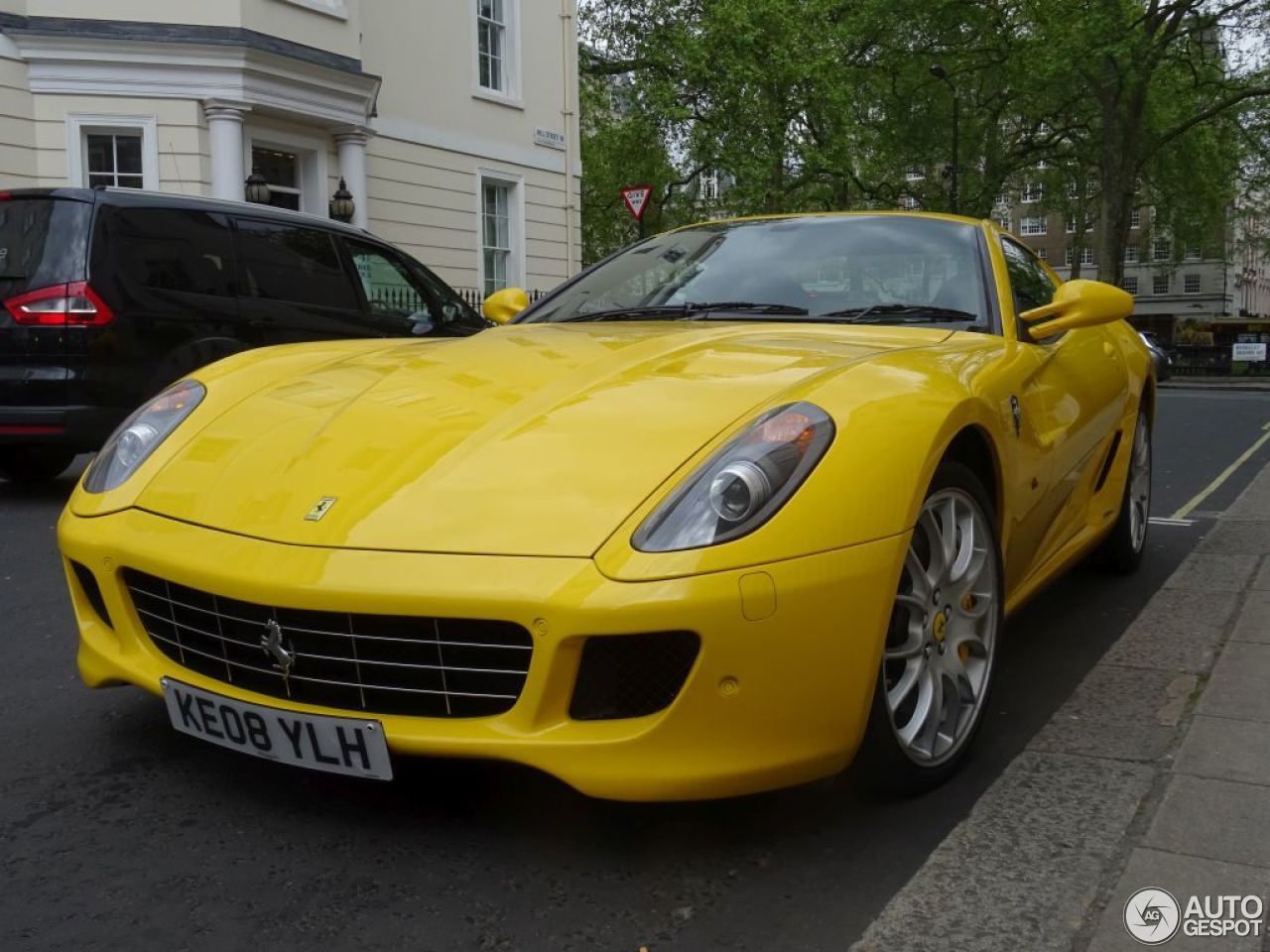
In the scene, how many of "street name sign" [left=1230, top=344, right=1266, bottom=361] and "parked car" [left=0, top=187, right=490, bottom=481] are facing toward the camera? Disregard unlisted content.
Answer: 1

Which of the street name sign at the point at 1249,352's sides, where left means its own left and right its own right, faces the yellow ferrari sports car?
front

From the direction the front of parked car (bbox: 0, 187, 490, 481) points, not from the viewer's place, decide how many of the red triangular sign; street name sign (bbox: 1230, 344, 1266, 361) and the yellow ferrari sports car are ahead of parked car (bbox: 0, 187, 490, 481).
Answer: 2

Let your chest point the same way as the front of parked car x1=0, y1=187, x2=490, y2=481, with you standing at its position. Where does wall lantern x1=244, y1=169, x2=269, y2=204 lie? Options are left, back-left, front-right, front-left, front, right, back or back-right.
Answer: front-left

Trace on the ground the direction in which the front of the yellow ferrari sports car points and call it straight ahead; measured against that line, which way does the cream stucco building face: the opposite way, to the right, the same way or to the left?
to the left

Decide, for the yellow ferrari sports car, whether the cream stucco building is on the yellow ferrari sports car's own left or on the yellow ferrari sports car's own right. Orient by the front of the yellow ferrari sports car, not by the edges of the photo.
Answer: on the yellow ferrari sports car's own right

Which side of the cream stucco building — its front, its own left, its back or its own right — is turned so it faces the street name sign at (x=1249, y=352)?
left

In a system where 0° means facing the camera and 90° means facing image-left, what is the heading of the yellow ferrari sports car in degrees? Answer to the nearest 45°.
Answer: approximately 45°

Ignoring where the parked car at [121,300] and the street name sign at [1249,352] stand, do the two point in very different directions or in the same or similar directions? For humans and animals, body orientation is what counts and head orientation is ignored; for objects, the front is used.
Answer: very different directions
